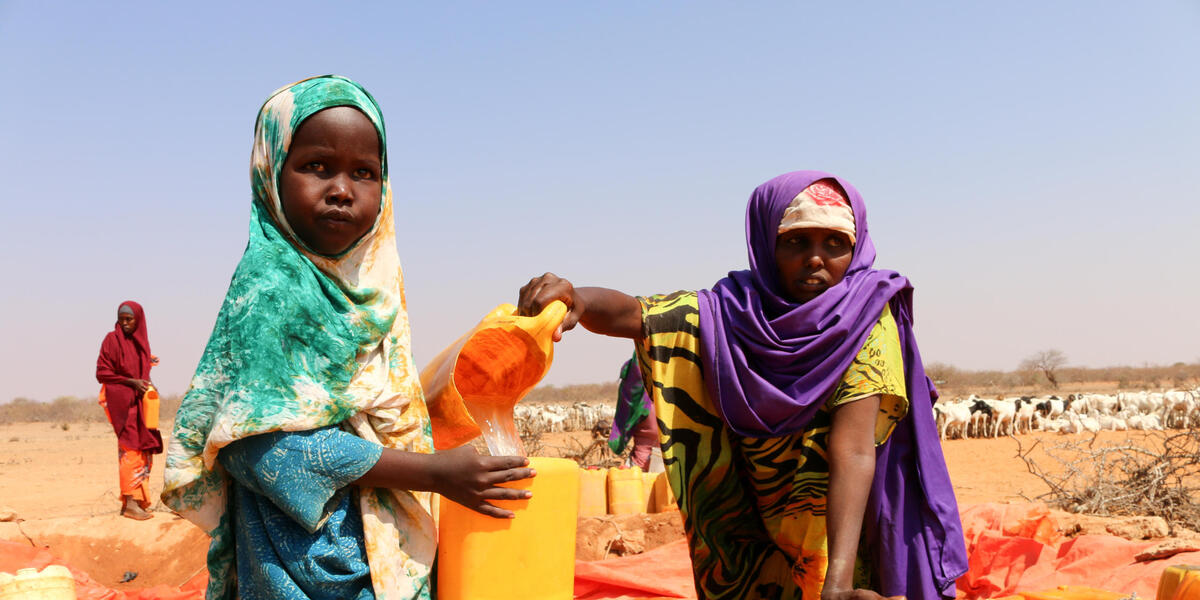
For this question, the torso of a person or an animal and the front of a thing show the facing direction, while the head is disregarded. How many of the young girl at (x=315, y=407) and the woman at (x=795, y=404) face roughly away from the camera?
0

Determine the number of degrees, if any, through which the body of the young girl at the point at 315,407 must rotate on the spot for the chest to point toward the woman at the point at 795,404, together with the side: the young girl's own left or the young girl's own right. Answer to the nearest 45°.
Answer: approximately 90° to the young girl's own left

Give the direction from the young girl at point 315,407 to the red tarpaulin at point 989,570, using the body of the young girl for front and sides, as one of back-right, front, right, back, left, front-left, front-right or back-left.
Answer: left

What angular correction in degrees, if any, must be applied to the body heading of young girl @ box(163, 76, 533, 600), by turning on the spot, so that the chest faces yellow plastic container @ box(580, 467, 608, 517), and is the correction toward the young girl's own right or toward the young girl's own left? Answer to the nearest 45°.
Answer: approximately 135° to the young girl's own left

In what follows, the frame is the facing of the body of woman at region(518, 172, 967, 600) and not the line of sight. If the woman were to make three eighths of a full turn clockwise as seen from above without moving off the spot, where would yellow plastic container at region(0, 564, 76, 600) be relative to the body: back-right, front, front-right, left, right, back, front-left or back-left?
front-left

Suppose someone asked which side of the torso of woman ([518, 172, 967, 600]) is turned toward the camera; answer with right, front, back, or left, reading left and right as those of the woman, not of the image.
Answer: front

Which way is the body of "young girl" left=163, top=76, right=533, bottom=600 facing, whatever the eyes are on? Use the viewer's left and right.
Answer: facing the viewer and to the right of the viewer
